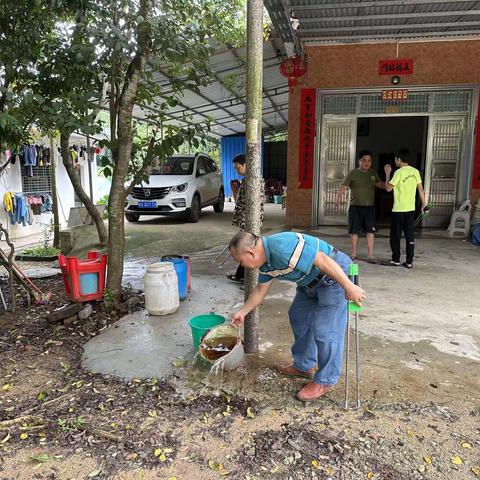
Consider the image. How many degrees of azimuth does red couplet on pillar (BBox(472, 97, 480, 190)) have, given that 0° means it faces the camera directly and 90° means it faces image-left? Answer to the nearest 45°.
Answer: approximately 0°

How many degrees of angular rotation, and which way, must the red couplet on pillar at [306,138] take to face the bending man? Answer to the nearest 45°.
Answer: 0° — it already faces them

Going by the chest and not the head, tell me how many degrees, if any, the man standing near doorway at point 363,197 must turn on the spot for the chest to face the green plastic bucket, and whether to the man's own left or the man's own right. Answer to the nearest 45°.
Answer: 0° — they already face it

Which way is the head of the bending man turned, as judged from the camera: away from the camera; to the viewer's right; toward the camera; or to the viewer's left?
to the viewer's left

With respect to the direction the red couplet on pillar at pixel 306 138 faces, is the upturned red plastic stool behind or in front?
in front

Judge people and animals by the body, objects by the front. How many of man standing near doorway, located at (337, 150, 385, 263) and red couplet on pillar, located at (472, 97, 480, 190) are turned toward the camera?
2

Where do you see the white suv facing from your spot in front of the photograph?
facing the viewer and to the left of the viewer

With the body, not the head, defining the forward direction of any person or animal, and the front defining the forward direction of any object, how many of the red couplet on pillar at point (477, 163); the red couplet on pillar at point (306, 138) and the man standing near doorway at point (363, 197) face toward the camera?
3
